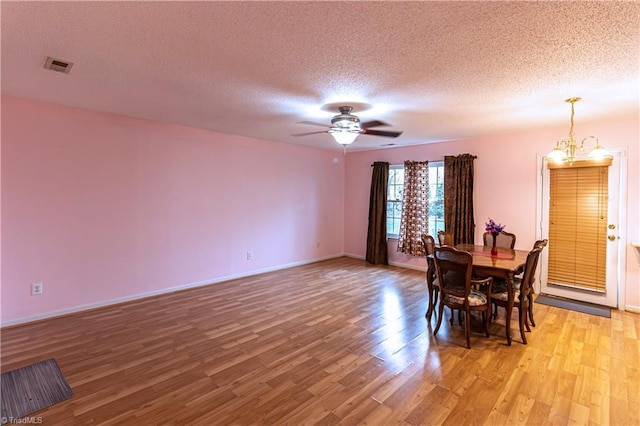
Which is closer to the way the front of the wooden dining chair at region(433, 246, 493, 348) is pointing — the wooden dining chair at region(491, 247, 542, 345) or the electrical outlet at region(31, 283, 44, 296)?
the wooden dining chair

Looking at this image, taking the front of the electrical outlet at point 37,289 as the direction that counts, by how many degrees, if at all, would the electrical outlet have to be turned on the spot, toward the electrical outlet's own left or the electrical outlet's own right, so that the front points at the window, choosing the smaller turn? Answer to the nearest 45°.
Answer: approximately 90° to the electrical outlet's own left

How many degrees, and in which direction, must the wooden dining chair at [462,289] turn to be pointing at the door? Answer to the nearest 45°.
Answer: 0° — it already faces it

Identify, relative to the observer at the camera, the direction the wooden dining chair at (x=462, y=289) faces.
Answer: facing away from the viewer and to the right of the viewer

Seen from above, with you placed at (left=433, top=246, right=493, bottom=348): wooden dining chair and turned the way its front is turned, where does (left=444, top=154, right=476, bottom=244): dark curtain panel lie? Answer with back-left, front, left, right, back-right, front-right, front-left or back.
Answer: front-left

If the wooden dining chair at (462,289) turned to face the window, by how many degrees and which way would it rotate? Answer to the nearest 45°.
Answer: approximately 45° to its left

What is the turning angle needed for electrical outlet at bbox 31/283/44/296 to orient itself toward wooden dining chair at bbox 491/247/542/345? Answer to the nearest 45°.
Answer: approximately 45° to its left

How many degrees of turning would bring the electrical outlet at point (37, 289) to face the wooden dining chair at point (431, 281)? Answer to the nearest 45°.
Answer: approximately 45° to its left

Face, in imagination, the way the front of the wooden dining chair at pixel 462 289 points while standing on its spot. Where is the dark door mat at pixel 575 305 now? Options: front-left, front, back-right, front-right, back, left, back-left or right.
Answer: front

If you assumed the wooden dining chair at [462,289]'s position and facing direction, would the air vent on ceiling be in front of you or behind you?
behind

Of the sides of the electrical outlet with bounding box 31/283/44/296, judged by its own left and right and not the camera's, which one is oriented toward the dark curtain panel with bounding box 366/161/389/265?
left
